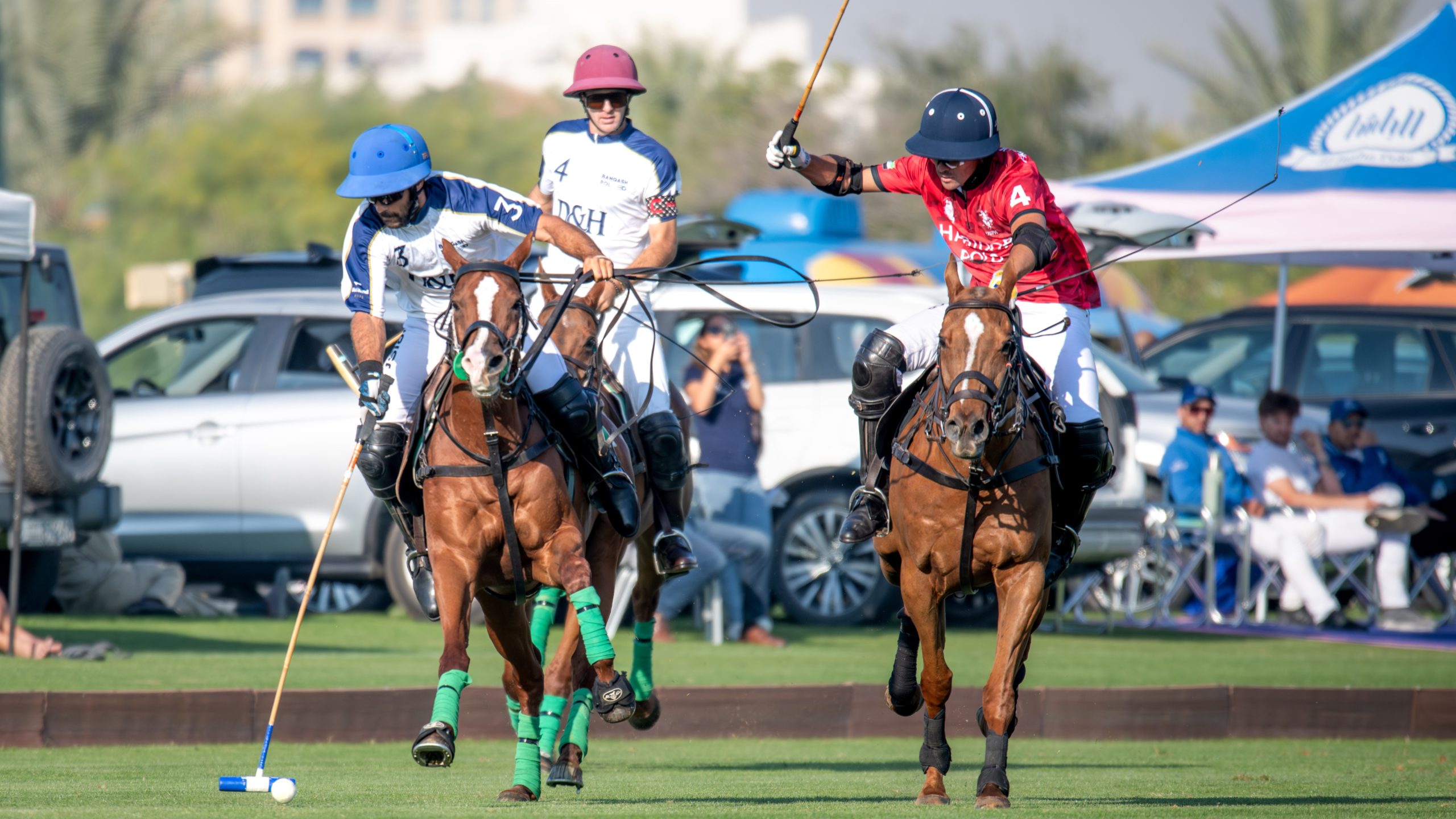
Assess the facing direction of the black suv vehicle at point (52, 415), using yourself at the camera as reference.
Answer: facing away from the viewer and to the left of the viewer

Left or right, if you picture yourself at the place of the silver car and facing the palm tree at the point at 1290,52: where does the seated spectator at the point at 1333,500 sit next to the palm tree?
right

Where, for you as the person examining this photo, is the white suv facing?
facing away from the viewer and to the left of the viewer

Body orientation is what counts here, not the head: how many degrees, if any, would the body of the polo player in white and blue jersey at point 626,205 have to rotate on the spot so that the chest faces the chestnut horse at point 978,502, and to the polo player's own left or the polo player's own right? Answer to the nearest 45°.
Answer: approximately 45° to the polo player's own left

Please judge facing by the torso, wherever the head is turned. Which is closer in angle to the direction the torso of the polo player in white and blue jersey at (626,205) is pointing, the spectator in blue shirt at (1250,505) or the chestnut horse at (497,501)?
the chestnut horse
